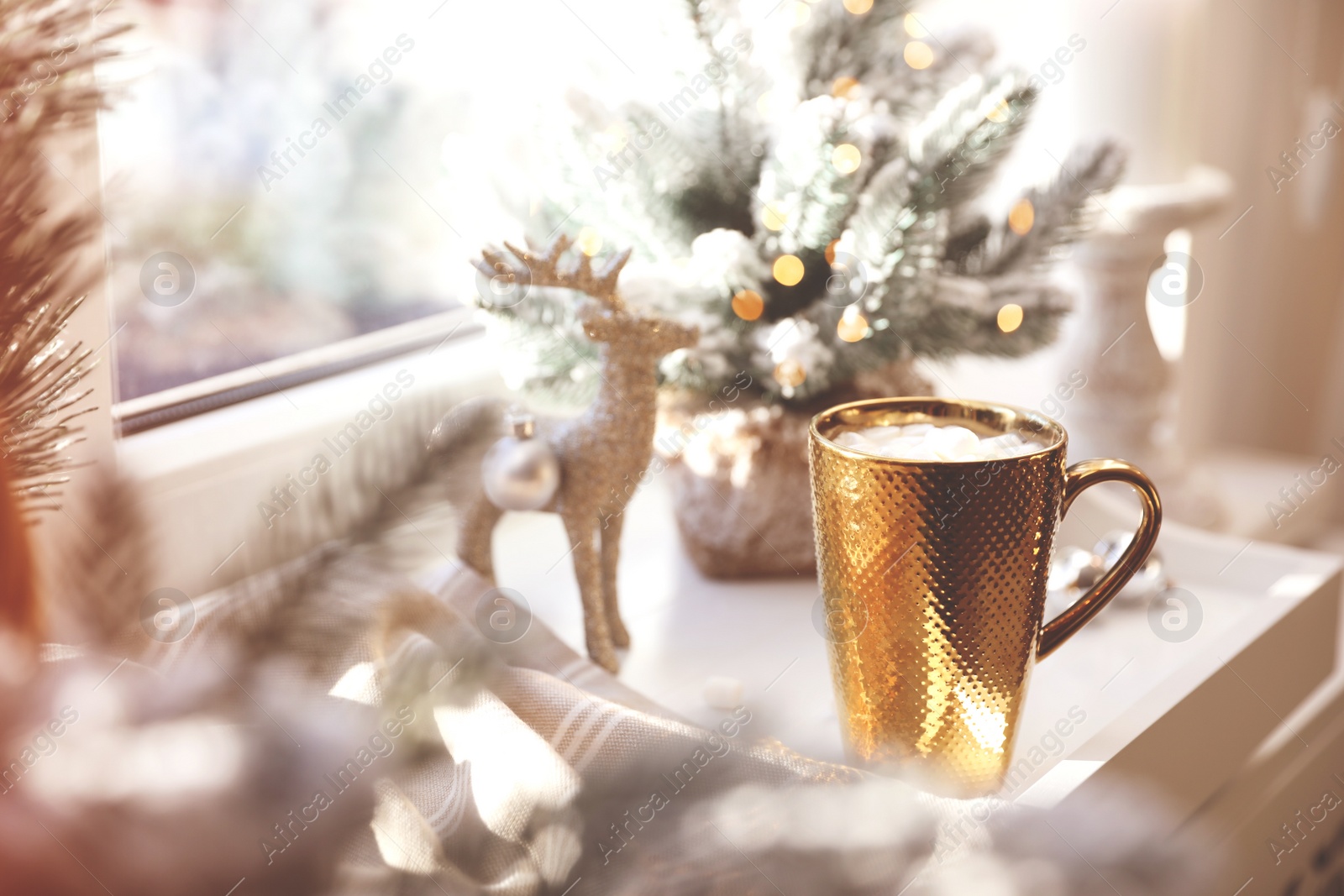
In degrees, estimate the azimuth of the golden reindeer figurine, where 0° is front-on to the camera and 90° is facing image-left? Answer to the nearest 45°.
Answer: approximately 270°
